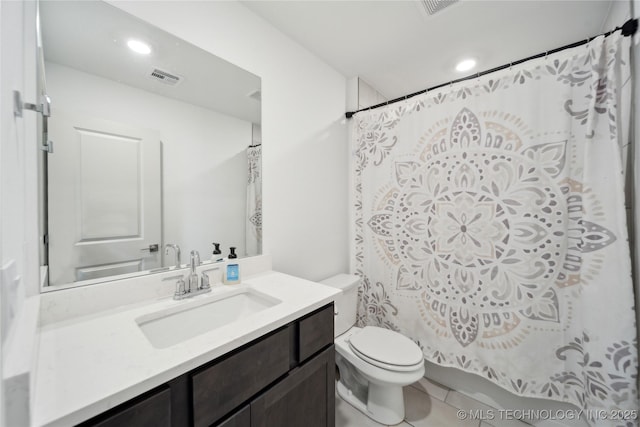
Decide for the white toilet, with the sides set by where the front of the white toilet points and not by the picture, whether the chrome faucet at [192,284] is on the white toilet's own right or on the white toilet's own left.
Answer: on the white toilet's own right

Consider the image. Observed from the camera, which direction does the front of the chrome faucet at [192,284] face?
facing the viewer and to the right of the viewer

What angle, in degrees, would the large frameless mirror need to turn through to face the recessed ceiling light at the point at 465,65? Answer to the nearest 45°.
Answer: approximately 45° to its left

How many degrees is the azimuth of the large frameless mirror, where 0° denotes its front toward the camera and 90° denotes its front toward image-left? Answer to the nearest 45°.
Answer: approximately 315°

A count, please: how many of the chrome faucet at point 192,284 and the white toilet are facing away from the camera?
0

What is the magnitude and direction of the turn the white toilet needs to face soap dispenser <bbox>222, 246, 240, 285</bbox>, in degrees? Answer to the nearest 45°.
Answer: approximately 90° to its right
